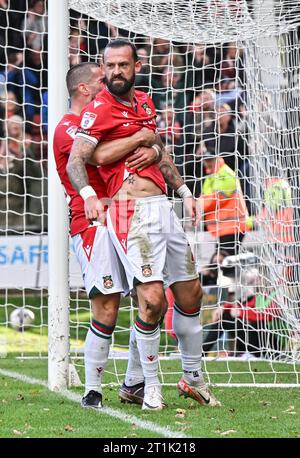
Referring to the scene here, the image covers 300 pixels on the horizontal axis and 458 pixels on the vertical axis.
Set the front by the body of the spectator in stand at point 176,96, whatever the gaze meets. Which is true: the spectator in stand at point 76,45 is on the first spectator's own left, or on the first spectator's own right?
on the first spectator's own right

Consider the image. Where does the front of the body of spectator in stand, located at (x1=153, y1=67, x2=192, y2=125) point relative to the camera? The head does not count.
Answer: toward the camera

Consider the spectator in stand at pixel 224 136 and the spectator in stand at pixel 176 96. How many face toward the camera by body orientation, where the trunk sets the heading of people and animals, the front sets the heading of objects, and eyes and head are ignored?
2

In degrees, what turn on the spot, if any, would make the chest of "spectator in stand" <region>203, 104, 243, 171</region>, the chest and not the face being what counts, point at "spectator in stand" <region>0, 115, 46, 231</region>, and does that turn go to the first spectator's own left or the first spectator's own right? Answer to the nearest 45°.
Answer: approximately 135° to the first spectator's own right

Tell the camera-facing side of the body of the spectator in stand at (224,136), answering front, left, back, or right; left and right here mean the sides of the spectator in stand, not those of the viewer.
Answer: front

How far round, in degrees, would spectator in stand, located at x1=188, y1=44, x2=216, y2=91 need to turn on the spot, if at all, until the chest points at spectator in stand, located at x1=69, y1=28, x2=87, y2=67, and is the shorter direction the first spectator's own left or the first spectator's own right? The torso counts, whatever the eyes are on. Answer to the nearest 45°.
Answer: approximately 90° to the first spectator's own right

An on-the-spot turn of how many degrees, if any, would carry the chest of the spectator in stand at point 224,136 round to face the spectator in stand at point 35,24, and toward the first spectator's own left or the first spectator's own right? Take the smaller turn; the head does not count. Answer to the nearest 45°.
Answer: approximately 135° to the first spectator's own right

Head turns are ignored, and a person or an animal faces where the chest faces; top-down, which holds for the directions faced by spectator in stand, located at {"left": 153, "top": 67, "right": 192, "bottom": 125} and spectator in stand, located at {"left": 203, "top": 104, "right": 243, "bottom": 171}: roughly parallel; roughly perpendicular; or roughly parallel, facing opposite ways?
roughly parallel
